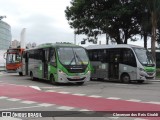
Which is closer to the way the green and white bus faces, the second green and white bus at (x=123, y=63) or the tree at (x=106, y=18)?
the second green and white bus

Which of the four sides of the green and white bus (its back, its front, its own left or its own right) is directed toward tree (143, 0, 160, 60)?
left

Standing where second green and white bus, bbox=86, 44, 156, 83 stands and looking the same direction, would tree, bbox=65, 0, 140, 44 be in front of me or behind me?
behind

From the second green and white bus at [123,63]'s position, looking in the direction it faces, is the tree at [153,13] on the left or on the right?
on its left

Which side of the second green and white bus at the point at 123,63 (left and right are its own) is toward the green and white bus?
right

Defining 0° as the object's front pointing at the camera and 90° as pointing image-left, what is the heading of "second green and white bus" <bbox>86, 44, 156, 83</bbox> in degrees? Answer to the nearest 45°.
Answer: approximately 315°

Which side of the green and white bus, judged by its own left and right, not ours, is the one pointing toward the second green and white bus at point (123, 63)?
left

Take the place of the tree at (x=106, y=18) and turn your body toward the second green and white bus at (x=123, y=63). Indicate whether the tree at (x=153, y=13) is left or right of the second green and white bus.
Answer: left
